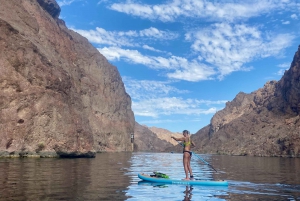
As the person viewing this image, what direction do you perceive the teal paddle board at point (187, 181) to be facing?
facing to the left of the viewer
